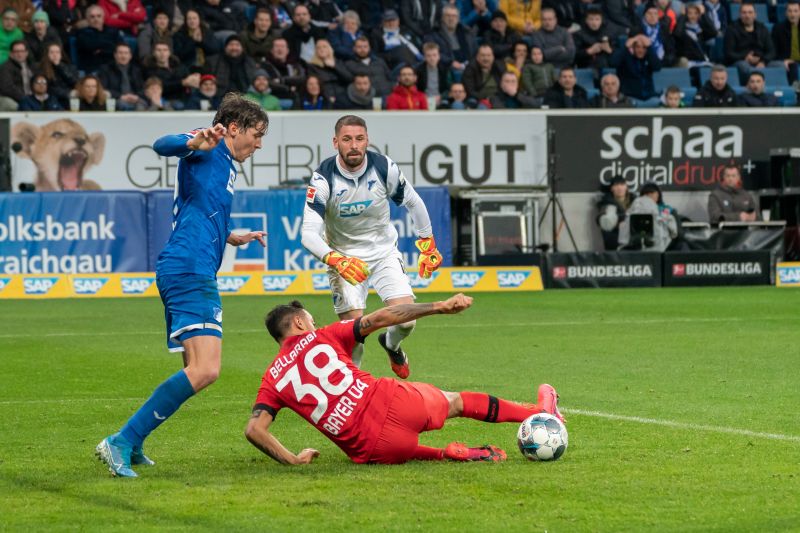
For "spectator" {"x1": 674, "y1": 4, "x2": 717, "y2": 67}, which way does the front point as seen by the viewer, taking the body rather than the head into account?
toward the camera

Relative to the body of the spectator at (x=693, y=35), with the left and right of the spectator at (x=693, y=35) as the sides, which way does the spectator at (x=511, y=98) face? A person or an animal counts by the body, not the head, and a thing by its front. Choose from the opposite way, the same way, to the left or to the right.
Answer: the same way

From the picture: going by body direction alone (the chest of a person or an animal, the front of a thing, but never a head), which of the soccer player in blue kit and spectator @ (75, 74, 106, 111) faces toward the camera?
the spectator

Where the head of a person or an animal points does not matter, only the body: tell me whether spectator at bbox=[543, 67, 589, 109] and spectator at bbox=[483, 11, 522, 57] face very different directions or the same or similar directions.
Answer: same or similar directions

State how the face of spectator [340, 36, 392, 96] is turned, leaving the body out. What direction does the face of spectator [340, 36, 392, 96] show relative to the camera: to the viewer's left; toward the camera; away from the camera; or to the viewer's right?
toward the camera

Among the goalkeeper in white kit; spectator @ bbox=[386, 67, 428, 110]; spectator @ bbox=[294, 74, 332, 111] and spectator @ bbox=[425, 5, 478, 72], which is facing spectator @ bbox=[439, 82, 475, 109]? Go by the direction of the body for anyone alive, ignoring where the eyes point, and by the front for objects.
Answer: spectator @ bbox=[425, 5, 478, 72]

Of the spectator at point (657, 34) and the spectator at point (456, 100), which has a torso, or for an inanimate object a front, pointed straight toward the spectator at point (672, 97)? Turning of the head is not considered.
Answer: the spectator at point (657, 34)

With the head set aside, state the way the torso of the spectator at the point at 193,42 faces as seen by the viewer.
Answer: toward the camera

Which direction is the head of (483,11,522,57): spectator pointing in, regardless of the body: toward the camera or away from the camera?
toward the camera

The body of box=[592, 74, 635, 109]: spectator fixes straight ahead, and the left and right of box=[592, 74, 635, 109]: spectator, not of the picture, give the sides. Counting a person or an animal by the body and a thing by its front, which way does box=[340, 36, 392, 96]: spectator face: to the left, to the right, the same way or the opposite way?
the same way

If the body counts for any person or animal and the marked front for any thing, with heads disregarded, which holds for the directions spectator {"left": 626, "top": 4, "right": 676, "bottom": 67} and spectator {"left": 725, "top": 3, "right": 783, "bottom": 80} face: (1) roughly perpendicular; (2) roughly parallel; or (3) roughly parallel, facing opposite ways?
roughly parallel

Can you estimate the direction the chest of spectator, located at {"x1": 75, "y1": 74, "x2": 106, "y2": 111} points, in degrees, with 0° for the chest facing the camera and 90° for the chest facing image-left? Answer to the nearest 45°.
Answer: approximately 0°

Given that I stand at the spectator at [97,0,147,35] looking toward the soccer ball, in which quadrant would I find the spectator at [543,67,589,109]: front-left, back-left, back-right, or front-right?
front-left

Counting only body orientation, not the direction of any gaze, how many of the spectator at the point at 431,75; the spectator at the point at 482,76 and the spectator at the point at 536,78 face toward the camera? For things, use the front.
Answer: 3

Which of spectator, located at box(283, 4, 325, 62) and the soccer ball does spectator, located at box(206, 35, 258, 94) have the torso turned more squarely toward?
the soccer ball

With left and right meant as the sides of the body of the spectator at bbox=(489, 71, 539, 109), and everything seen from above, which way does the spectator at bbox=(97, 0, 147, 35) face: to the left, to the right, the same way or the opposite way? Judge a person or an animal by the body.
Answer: the same way

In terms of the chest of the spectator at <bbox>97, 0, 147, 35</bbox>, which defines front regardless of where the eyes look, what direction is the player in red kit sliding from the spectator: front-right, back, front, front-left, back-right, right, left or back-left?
front

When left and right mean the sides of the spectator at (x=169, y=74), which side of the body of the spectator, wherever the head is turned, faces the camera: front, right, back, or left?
front

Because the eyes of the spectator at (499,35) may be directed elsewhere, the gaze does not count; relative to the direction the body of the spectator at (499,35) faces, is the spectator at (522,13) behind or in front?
behind

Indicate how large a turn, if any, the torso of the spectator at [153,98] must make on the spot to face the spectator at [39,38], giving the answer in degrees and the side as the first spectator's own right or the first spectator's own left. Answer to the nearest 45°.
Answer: approximately 135° to the first spectator's own right
